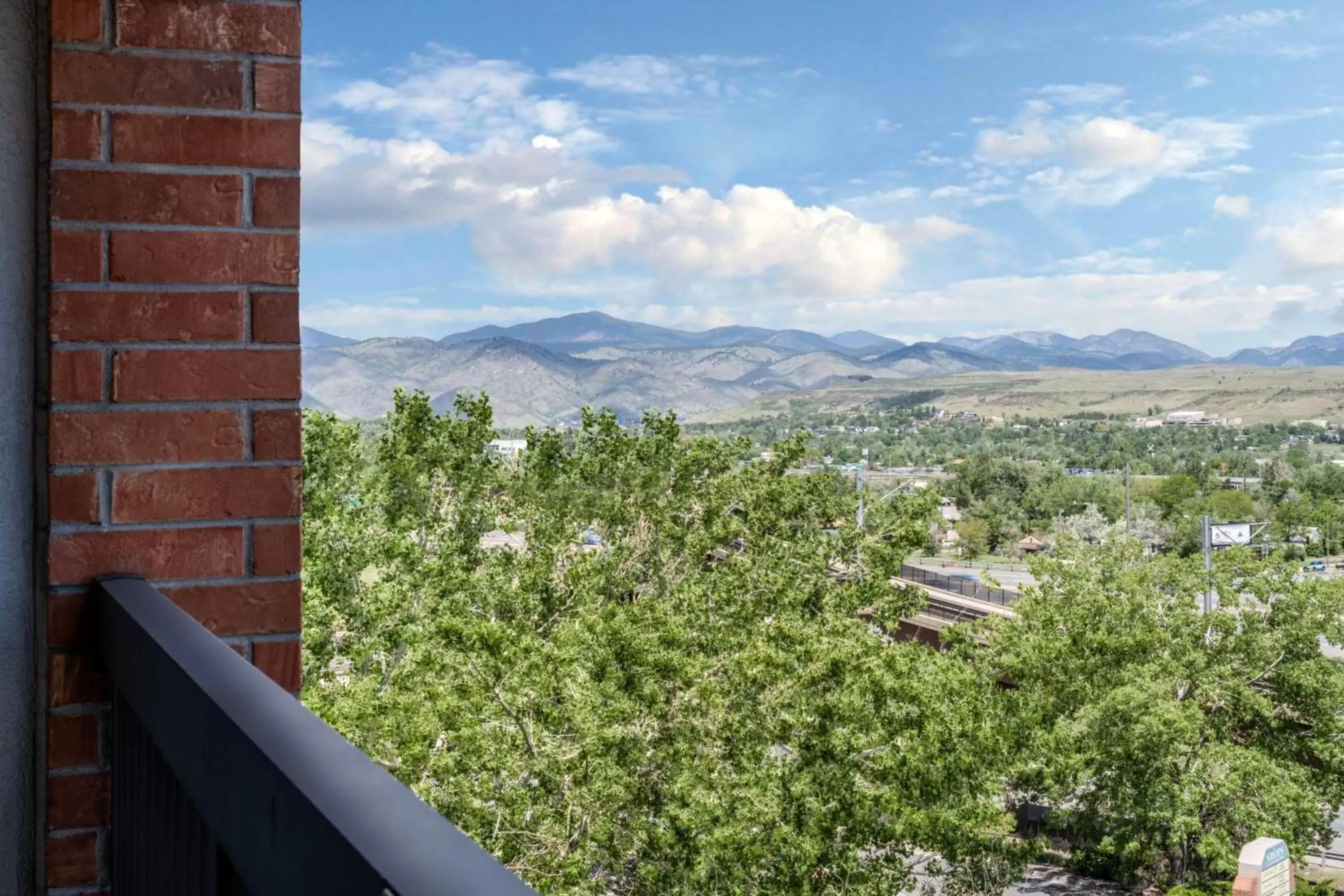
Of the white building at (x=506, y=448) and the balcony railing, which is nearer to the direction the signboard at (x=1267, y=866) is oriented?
the balcony railing

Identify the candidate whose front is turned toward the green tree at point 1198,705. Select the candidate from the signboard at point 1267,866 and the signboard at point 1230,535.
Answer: the signboard at point 1230,535

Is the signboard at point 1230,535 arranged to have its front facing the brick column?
yes

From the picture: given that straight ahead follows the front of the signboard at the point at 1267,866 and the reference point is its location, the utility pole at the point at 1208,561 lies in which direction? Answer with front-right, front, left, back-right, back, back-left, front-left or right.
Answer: back-left

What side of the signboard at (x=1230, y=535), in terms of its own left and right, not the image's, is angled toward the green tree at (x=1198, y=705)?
front

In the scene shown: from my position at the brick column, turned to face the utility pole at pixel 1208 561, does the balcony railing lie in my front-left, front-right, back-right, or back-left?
back-right

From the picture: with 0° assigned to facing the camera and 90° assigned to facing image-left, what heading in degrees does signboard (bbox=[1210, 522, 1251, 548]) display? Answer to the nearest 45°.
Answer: approximately 0°

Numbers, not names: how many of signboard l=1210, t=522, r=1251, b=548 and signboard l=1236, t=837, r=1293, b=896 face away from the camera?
0

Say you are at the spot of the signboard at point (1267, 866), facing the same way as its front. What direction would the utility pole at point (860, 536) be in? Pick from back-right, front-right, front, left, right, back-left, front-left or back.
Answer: back-right

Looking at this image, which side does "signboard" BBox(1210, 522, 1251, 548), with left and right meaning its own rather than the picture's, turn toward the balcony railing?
front

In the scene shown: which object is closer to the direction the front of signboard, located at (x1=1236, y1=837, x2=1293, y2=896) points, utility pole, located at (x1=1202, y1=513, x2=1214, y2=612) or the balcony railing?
the balcony railing

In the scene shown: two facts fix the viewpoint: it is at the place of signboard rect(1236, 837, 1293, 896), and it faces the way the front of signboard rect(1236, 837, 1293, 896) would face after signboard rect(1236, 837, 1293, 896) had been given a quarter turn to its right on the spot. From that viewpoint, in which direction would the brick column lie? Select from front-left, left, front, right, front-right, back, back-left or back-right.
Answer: front-left

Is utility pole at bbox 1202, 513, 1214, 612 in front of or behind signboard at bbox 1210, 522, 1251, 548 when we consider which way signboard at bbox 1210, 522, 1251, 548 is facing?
in front
